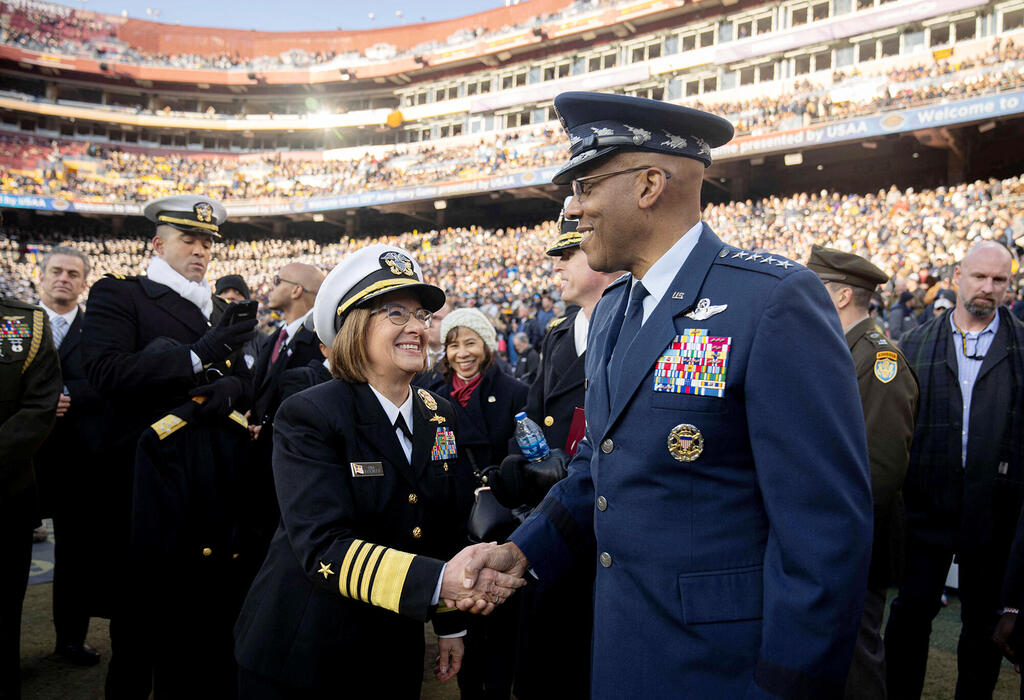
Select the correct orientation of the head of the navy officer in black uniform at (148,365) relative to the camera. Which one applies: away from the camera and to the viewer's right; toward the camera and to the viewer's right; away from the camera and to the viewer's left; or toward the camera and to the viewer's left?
toward the camera and to the viewer's right

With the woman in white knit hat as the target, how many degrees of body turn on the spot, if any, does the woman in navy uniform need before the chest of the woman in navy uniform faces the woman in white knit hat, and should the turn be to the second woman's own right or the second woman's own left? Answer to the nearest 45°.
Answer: approximately 135° to the second woman's own left

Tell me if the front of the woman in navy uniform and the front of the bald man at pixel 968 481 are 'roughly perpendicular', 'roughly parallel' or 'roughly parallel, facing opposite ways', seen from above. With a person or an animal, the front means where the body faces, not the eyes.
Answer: roughly perpendicular

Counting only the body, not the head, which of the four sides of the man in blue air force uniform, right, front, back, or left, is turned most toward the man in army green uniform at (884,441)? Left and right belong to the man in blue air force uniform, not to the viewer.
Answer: back

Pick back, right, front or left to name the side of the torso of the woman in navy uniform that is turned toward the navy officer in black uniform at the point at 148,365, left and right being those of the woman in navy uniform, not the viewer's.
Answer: back

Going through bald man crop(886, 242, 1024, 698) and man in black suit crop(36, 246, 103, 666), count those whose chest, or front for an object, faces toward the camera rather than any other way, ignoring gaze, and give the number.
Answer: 2

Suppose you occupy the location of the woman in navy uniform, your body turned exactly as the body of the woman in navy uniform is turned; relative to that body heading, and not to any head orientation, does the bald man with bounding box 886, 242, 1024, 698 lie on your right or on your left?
on your left

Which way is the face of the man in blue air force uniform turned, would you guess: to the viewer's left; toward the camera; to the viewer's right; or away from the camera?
to the viewer's left

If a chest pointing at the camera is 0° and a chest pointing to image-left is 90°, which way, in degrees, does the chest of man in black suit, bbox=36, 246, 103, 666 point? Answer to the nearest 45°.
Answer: approximately 0°

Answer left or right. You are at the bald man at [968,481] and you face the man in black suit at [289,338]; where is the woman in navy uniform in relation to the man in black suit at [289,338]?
left

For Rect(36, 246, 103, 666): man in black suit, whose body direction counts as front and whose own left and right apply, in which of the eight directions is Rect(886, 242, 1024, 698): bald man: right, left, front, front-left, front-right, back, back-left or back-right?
front-left

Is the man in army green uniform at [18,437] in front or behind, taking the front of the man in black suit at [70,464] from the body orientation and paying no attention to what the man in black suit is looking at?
in front
